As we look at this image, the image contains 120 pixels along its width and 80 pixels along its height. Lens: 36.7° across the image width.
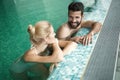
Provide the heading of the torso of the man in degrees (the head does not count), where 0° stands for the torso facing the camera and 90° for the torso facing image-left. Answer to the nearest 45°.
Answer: approximately 315°

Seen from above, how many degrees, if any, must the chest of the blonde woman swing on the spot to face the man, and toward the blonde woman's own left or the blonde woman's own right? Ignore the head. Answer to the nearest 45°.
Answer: approximately 45° to the blonde woman's own left

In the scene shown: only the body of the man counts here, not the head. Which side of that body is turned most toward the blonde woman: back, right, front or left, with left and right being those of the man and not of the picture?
right

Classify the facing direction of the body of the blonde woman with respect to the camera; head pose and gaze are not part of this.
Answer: to the viewer's right
